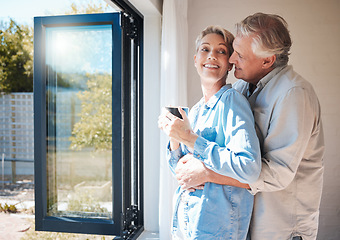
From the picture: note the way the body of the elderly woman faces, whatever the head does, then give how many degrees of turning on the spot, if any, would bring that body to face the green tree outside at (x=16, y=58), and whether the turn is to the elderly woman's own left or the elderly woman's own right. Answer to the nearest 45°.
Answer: approximately 90° to the elderly woman's own right

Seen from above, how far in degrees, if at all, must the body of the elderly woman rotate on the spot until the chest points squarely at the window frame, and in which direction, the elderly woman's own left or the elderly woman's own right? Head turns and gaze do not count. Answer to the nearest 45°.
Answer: approximately 90° to the elderly woman's own right

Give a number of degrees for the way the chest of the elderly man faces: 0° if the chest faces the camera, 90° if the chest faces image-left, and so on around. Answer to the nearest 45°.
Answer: approximately 90°

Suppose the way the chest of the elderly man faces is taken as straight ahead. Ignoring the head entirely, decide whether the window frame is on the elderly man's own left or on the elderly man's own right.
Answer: on the elderly man's own right
